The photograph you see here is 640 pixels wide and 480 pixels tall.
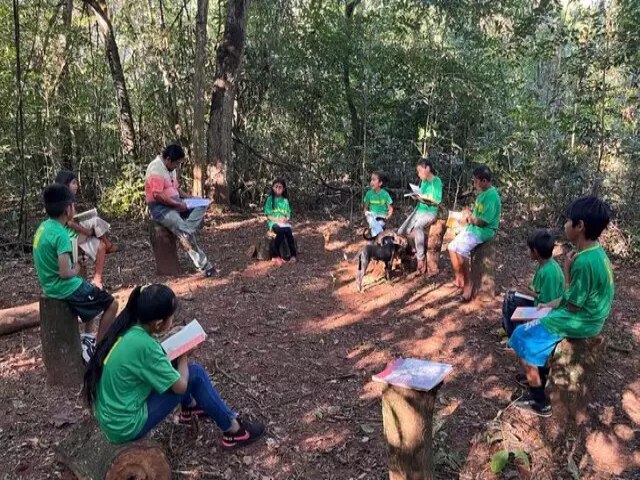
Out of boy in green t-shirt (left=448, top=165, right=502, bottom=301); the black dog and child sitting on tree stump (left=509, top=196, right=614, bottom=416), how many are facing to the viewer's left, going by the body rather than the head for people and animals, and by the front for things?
2

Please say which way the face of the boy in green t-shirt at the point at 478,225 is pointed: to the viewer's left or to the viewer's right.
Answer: to the viewer's left

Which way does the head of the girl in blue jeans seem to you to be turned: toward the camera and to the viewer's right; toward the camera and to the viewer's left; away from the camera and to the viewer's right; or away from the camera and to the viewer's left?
away from the camera and to the viewer's right

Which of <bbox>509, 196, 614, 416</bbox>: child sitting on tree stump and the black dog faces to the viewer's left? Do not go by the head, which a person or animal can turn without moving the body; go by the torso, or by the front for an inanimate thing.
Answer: the child sitting on tree stump

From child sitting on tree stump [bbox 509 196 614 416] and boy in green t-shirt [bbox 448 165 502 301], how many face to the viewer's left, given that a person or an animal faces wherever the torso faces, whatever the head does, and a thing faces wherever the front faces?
2

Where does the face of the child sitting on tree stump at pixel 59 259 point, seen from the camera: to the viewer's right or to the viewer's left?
to the viewer's right

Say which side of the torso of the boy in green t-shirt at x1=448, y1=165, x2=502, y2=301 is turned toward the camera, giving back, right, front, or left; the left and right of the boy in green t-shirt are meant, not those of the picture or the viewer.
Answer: left

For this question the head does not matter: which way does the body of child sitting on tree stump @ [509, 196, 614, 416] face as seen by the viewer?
to the viewer's left

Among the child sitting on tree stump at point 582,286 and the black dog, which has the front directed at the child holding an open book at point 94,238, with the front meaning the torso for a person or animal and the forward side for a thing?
the child sitting on tree stump

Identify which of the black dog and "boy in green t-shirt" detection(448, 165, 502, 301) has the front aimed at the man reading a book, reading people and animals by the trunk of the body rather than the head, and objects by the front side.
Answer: the boy in green t-shirt

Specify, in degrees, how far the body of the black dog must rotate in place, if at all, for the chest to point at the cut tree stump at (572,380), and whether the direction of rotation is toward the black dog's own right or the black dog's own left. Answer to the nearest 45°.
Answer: approximately 90° to the black dog's own right

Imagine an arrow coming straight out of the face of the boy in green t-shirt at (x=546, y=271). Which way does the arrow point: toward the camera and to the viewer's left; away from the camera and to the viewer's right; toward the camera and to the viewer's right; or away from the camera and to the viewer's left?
away from the camera and to the viewer's left

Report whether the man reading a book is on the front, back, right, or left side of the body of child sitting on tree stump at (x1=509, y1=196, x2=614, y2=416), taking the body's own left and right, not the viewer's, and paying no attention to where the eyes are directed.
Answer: front

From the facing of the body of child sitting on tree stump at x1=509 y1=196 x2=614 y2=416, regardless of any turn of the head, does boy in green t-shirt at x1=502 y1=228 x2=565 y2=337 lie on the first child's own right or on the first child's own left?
on the first child's own right

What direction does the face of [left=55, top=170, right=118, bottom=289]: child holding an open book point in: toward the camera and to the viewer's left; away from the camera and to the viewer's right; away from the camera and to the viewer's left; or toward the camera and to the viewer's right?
toward the camera and to the viewer's right
